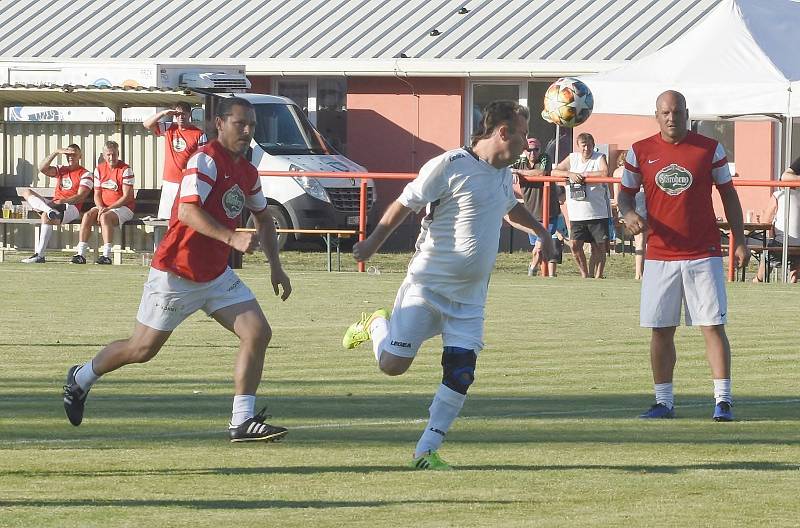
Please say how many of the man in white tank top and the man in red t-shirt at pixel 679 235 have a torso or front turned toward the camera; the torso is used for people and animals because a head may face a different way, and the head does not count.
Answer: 2

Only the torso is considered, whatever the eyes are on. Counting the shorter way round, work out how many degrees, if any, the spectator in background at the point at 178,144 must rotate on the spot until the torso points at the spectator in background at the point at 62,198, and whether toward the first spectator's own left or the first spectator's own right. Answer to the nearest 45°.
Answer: approximately 135° to the first spectator's own right

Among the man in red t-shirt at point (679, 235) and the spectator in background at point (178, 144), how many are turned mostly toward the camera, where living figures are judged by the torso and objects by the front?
2

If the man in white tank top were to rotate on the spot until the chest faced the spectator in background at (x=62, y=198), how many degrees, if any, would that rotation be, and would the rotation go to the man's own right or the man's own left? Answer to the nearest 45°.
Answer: approximately 90° to the man's own right

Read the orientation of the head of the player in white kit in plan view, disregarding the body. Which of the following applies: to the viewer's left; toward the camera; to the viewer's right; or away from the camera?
to the viewer's right

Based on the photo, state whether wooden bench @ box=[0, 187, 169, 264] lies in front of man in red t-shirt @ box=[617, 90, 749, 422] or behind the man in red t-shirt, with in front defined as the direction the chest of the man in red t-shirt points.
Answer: behind

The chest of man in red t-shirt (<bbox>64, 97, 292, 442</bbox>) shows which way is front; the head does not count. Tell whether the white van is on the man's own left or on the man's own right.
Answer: on the man's own left
